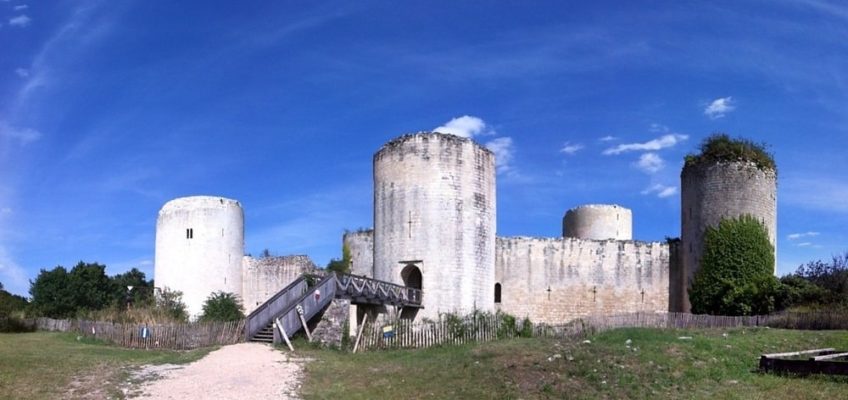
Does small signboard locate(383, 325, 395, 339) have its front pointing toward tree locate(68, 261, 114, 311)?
no

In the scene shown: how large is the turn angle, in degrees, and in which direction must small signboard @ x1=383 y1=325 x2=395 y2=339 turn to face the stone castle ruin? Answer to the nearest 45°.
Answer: approximately 180°

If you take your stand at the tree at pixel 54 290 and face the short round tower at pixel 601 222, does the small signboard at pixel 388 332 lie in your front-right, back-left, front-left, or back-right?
front-right

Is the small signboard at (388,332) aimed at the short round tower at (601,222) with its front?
no

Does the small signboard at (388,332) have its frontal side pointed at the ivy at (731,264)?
no

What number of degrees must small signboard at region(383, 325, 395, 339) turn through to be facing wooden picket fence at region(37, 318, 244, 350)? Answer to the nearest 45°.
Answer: approximately 90° to its right

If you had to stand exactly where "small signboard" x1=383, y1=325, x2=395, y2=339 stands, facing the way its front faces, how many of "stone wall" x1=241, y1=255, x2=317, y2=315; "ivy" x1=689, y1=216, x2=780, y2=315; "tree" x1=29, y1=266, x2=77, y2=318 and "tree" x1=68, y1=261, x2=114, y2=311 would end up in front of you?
0

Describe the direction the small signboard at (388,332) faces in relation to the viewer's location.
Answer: facing the viewer

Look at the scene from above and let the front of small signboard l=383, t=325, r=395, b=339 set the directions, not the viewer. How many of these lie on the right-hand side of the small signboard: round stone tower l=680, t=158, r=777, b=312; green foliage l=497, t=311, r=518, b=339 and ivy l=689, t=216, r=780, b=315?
0
